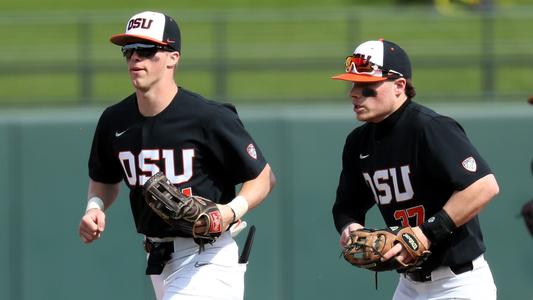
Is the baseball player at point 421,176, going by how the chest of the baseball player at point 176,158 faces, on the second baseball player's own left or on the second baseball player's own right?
on the second baseball player's own left

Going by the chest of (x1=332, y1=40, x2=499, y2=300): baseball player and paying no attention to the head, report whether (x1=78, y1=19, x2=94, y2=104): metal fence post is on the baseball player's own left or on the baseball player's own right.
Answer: on the baseball player's own right

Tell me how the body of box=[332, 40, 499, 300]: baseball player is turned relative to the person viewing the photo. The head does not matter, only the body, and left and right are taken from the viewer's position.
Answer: facing the viewer and to the left of the viewer

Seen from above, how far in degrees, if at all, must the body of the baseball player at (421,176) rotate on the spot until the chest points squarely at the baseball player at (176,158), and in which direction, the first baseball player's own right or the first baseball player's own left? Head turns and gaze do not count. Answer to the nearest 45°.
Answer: approximately 45° to the first baseball player's own right

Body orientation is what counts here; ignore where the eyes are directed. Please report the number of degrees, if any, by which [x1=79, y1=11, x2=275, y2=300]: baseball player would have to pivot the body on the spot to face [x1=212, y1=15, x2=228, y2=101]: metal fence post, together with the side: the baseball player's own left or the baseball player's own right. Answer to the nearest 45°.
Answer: approximately 135° to the baseball player's own right

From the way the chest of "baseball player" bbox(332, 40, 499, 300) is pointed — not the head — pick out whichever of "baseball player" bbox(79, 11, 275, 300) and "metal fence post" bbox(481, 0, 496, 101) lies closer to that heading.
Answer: the baseball player

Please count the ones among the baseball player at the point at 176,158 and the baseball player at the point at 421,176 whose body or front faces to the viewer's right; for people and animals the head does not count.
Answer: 0

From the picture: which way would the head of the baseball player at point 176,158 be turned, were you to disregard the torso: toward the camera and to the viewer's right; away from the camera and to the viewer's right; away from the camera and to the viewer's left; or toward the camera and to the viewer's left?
toward the camera and to the viewer's left
